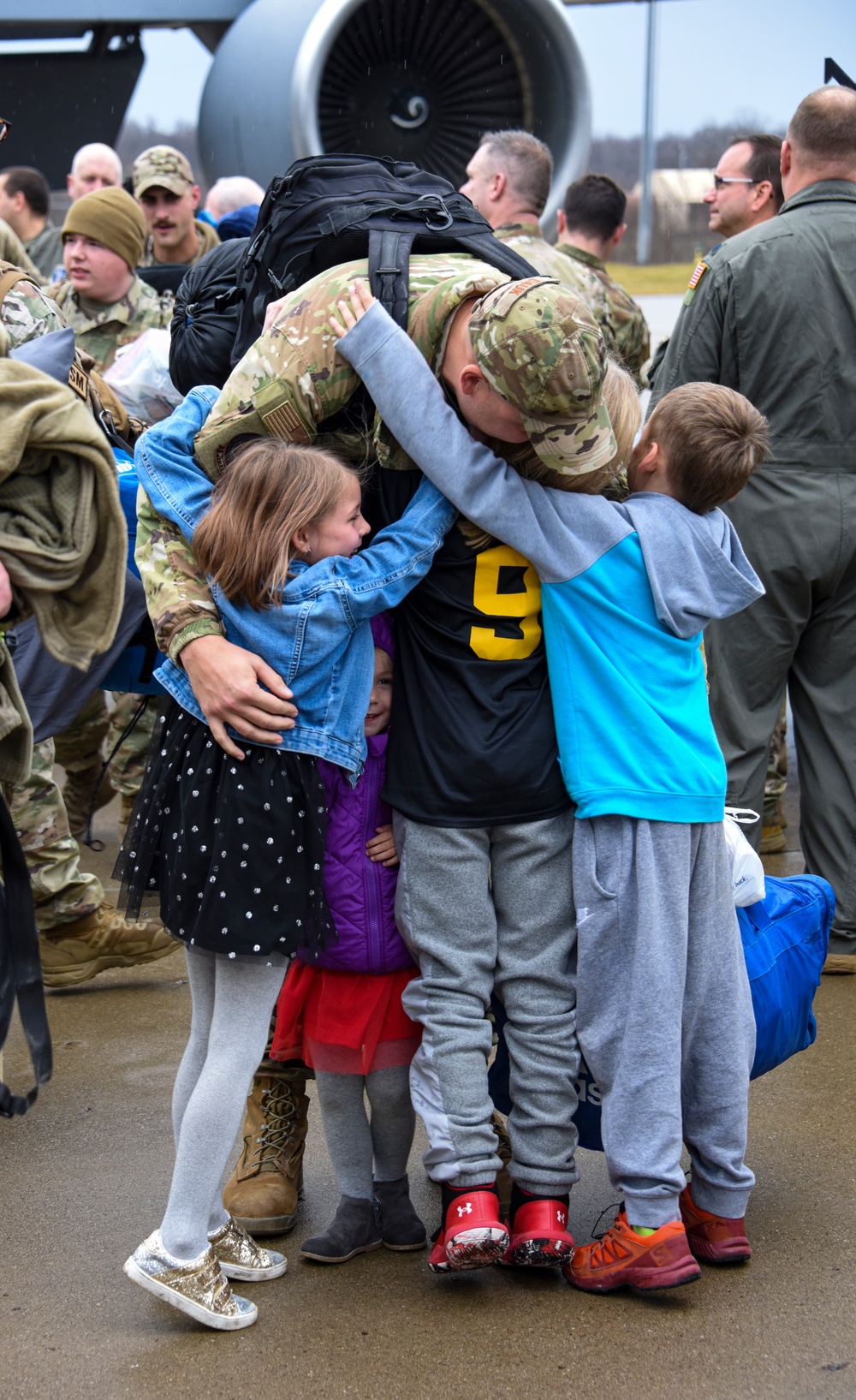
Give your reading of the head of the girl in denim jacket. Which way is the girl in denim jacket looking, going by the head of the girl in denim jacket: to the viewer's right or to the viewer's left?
to the viewer's right

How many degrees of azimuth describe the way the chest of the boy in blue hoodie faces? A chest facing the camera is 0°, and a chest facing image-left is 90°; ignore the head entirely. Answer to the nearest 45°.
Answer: approximately 135°

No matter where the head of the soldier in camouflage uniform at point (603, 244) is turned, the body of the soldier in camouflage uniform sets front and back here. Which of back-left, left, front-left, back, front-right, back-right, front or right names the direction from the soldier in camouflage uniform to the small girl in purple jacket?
back

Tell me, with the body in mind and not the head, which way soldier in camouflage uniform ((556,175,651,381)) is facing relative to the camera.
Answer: away from the camera

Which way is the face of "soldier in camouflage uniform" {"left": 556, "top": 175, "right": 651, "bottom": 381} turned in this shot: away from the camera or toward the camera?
away from the camera

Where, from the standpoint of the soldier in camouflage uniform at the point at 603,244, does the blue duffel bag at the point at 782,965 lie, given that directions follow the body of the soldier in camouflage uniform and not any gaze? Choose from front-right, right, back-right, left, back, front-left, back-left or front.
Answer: back

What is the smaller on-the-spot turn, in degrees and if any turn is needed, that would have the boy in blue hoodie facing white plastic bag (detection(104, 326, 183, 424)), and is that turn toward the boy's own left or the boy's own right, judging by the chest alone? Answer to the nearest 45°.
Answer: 0° — they already face it

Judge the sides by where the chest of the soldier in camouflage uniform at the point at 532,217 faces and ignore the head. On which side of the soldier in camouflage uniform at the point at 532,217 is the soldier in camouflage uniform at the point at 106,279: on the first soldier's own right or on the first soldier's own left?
on the first soldier's own left
